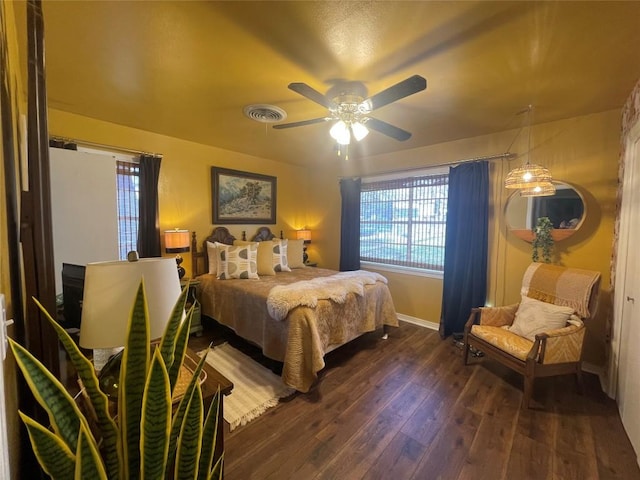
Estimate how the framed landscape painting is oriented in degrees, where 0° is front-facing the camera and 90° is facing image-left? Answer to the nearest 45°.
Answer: approximately 315°

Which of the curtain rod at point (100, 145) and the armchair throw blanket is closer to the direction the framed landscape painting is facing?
the armchair throw blanket

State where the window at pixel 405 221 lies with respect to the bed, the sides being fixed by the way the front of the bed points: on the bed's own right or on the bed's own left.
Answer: on the bed's own left

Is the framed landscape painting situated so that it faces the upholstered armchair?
yes

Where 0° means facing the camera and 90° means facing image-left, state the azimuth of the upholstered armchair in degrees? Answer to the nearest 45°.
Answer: approximately 45°

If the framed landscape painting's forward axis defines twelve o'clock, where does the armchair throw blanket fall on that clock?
The armchair throw blanket is roughly at 12 o'clock from the framed landscape painting.

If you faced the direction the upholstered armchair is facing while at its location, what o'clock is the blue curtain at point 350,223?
The blue curtain is roughly at 2 o'clock from the upholstered armchair.

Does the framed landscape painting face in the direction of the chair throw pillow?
yes
